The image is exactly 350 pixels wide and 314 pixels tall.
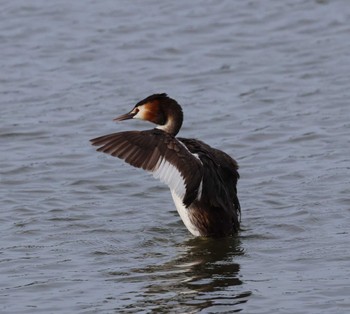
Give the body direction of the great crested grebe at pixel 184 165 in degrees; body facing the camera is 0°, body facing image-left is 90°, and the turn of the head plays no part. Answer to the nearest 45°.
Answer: approximately 90°
